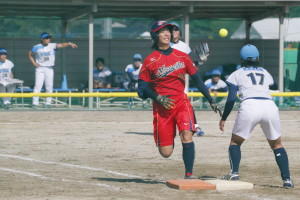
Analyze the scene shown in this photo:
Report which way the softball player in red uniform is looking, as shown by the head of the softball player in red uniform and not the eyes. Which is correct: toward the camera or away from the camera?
toward the camera

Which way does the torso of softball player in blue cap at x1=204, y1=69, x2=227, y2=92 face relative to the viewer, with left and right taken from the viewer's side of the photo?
facing the viewer

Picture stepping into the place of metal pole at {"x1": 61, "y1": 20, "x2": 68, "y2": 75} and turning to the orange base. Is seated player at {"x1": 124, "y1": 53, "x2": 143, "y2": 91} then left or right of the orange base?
left

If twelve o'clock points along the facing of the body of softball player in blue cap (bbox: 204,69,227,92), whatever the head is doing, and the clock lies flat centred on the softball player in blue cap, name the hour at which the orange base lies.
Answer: The orange base is roughly at 12 o'clock from the softball player in blue cap.

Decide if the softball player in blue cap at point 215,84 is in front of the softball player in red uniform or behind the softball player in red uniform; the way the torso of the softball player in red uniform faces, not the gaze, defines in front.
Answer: behind

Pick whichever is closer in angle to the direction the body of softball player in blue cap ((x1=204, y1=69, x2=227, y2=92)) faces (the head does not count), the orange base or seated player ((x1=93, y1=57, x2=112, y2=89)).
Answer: the orange base

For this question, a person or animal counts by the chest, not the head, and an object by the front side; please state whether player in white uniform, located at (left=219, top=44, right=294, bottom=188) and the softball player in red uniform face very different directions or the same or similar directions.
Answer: very different directions

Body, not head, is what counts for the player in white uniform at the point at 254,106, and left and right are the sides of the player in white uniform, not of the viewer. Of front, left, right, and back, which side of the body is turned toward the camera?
back

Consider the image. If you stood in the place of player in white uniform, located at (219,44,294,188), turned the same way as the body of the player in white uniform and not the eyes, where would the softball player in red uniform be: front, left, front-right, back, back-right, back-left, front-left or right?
left

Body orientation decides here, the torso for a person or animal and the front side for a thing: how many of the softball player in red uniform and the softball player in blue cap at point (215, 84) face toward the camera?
2

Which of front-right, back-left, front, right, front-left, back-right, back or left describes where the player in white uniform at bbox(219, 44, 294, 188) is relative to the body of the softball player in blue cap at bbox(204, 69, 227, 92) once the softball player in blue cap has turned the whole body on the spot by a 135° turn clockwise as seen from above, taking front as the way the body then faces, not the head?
back-left

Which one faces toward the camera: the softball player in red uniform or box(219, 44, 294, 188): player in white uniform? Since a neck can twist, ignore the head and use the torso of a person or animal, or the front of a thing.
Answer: the softball player in red uniform

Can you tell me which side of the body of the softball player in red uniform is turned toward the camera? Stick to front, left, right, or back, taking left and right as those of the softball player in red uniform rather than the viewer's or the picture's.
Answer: front

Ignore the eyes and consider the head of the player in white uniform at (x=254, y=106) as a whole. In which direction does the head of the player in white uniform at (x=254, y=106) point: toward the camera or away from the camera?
away from the camera
